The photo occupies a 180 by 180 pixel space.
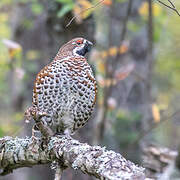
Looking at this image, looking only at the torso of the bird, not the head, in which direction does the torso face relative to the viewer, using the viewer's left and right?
facing the viewer and to the right of the viewer

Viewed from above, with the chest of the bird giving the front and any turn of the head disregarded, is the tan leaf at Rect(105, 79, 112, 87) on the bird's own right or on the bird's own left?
on the bird's own left
